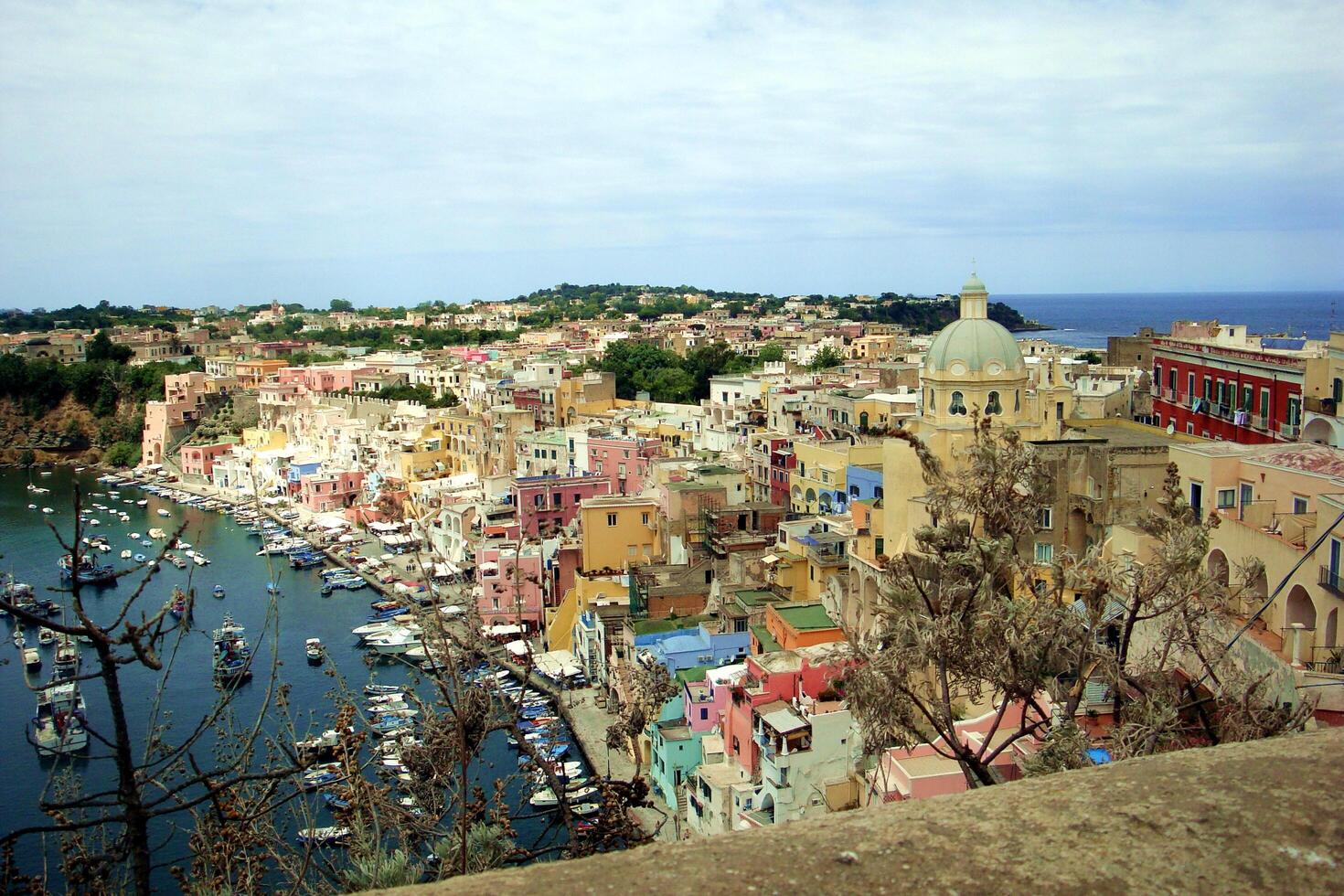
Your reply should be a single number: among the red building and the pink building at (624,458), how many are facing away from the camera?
0

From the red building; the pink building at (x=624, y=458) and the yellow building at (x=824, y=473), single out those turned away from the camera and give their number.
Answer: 0

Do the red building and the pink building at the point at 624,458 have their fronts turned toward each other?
no

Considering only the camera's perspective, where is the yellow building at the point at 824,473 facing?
facing the viewer and to the left of the viewer

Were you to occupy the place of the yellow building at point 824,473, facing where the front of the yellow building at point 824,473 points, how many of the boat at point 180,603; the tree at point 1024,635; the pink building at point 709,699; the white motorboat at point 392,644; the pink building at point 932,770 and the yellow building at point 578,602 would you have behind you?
0

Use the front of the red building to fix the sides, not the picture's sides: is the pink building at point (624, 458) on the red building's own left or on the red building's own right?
on the red building's own right

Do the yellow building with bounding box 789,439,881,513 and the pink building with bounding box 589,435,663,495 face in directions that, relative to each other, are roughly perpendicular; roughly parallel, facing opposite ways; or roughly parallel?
roughly parallel

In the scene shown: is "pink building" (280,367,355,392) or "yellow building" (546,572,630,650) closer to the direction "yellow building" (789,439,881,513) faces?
the yellow building

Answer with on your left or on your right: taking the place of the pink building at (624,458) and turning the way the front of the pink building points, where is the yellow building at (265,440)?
on your right

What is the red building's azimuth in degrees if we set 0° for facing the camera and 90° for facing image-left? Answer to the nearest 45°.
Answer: approximately 45°

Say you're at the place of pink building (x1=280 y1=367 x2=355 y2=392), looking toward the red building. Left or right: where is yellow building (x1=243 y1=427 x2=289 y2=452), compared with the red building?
right

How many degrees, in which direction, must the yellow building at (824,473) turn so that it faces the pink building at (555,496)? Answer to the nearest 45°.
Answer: approximately 90° to its right

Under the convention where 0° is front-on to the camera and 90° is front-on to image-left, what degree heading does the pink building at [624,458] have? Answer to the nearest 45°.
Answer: approximately 45°

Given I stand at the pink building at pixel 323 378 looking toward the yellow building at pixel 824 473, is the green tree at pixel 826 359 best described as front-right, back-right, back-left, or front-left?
front-left

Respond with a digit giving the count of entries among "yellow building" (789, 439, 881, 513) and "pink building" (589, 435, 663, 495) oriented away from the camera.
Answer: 0

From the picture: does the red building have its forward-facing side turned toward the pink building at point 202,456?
no

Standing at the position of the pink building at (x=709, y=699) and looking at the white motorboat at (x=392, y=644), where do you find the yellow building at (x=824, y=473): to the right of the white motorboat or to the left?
right

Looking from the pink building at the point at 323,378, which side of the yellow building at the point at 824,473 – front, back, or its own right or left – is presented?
right

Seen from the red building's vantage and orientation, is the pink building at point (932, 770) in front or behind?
in front

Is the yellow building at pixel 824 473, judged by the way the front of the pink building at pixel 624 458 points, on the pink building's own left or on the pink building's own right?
on the pink building's own left

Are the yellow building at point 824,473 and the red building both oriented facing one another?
no

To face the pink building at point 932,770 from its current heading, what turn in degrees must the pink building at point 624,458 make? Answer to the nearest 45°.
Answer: approximately 45° to its left
